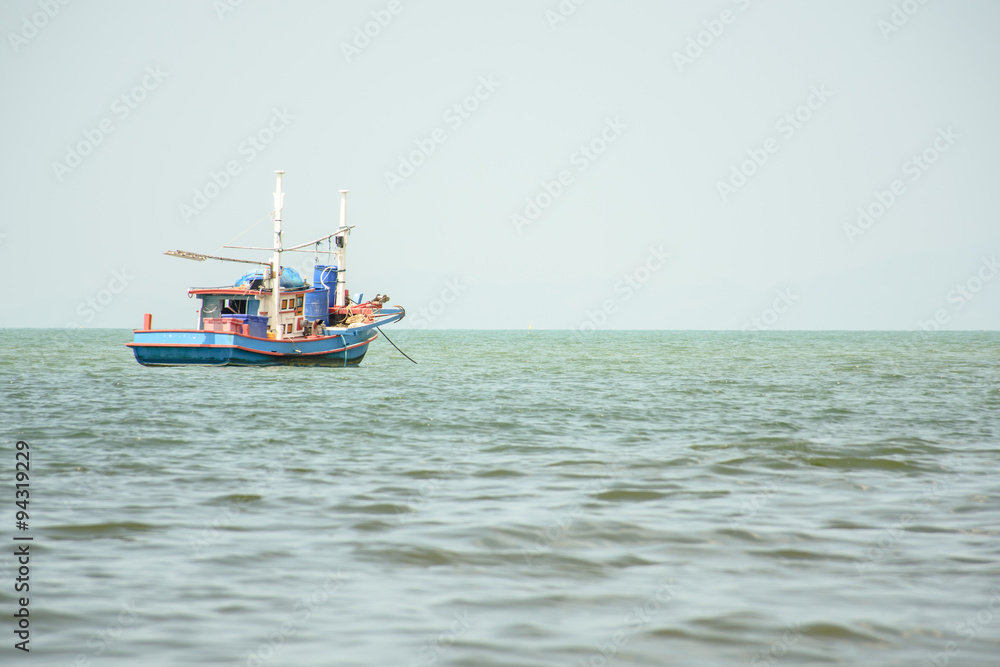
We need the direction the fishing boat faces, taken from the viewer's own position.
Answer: facing away from the viewer and to the right of the viewer
